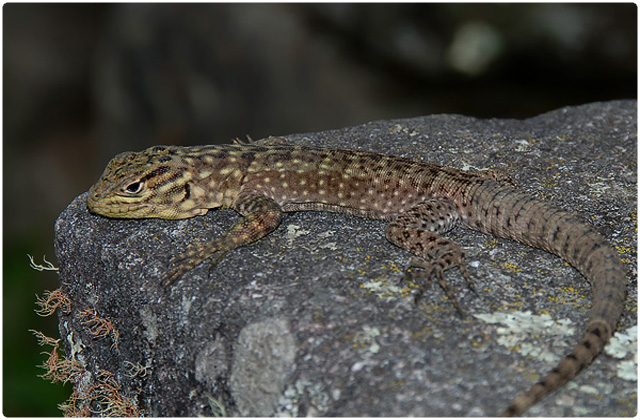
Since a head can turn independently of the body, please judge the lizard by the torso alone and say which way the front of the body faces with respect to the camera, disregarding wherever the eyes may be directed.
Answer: to the viewer's left
